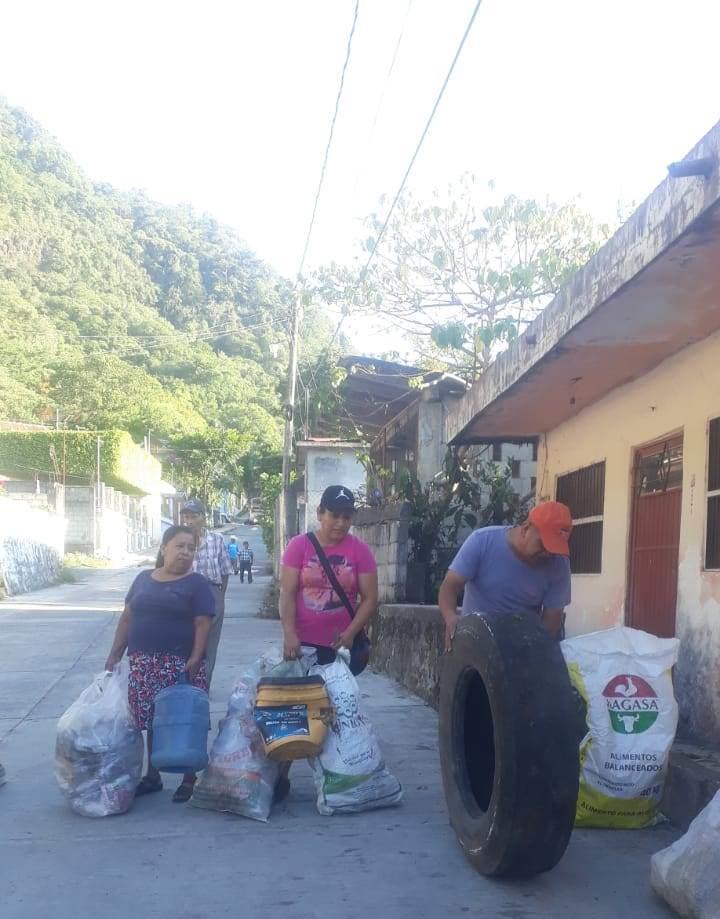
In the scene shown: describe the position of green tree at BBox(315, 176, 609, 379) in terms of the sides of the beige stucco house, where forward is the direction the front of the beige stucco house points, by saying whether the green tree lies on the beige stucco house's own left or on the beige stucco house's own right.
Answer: on the beige stucco house's own right

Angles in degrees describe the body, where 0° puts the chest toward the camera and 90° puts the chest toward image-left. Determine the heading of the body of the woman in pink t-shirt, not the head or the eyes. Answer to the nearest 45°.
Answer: approximately 0°
